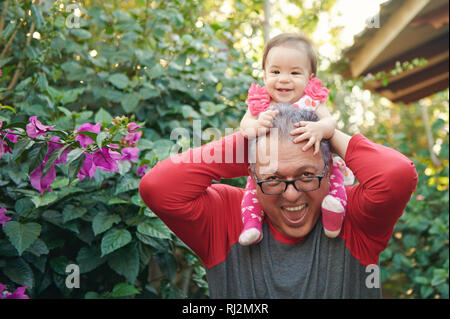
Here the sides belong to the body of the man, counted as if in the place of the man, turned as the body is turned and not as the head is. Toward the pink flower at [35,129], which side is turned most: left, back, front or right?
right

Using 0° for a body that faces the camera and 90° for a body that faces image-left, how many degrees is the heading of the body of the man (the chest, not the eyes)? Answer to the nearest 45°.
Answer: approximately 0°

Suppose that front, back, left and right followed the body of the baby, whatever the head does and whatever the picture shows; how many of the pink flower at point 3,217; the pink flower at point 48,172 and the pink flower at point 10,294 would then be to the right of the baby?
3

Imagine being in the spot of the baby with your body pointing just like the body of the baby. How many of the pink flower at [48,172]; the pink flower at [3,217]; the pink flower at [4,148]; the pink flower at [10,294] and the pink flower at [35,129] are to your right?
5

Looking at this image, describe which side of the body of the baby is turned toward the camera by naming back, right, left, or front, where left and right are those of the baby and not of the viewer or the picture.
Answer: front

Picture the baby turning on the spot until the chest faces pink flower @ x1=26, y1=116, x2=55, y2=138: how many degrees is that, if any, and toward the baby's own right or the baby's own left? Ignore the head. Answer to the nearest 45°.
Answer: approximately 90° to the baby's own right

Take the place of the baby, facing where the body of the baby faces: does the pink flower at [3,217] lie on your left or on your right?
on your right

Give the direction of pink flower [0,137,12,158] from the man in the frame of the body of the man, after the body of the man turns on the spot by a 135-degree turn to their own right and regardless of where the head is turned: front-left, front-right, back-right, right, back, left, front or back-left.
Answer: front-left

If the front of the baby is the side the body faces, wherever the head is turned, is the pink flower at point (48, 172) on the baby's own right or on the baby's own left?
on the baby's own right

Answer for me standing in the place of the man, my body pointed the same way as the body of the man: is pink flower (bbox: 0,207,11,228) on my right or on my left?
on my right
